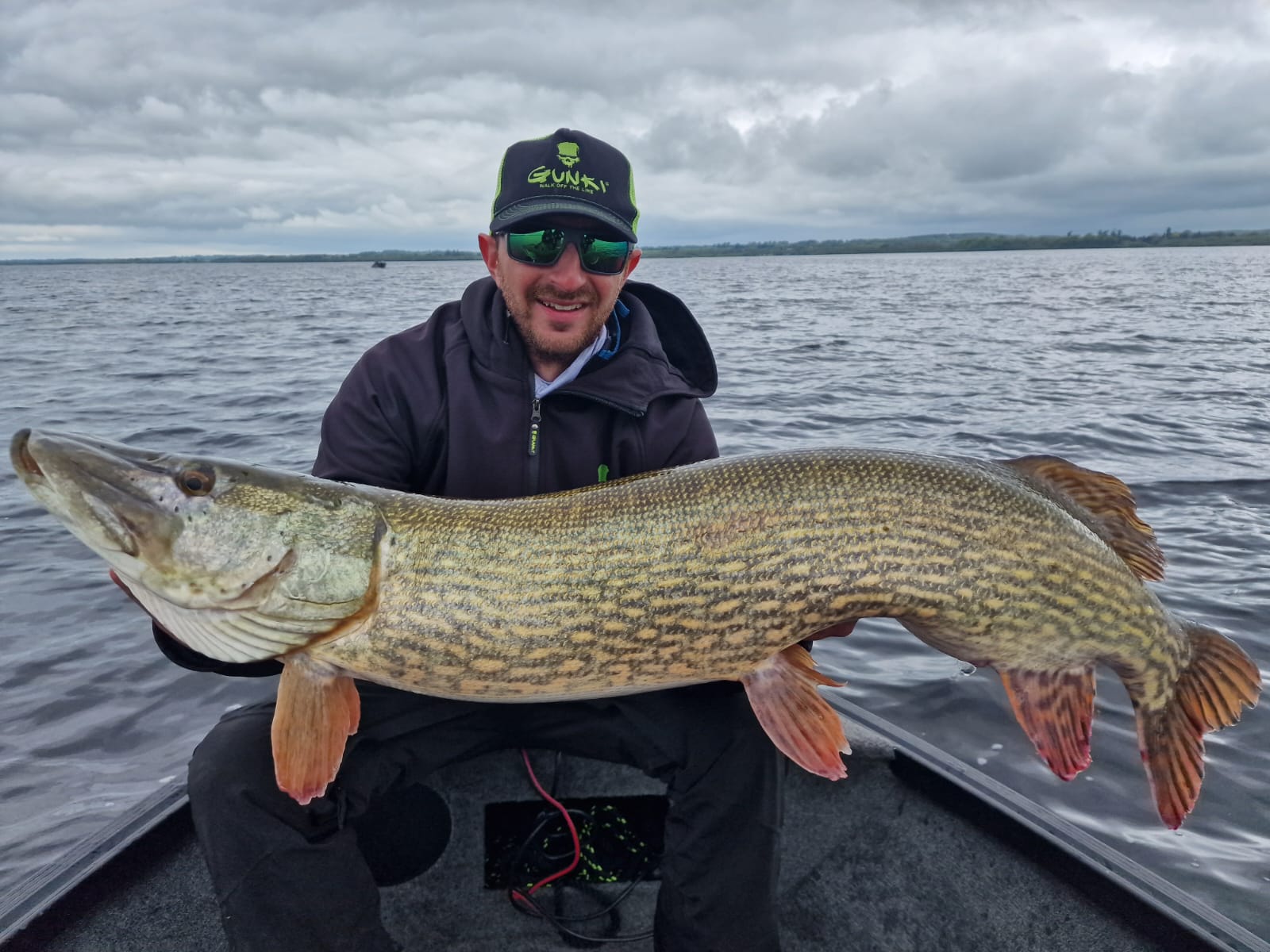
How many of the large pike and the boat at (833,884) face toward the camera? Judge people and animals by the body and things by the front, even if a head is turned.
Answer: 0

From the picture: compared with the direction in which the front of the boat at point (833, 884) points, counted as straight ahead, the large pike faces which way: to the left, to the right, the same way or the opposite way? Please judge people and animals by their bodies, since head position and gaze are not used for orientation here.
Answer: to the left

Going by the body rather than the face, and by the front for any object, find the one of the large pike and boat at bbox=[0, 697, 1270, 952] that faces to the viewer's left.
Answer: the large pike

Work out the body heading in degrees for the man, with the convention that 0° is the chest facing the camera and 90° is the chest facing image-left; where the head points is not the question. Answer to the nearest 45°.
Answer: approximately 0°

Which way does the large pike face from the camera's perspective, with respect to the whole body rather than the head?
to the viewer's left

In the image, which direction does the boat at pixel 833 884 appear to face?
away from the camera
